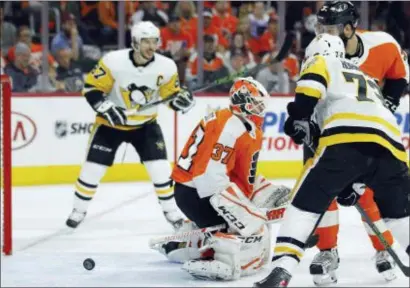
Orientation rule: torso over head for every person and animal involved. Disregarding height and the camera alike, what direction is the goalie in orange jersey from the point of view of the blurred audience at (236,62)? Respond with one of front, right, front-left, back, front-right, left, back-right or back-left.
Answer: front

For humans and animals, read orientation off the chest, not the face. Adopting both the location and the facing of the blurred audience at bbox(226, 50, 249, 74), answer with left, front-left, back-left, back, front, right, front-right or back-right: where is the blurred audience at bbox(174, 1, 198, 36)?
right

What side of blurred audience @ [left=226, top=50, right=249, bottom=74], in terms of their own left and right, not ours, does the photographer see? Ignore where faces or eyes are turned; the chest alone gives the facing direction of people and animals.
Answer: front

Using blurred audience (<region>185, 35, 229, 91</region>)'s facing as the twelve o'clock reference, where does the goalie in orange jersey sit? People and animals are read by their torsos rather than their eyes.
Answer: The goalie in orange jersey is roughly at 12 o'clock from the blurred audience.

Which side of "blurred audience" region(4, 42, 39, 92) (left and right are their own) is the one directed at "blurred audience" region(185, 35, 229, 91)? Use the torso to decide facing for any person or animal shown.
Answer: left

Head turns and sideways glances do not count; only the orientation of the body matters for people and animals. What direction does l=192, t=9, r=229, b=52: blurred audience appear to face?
toward the camera

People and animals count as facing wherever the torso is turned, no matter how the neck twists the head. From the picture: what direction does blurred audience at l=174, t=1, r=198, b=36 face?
toward the camera

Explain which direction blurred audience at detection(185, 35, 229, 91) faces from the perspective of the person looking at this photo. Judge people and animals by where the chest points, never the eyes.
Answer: facing the viewer
